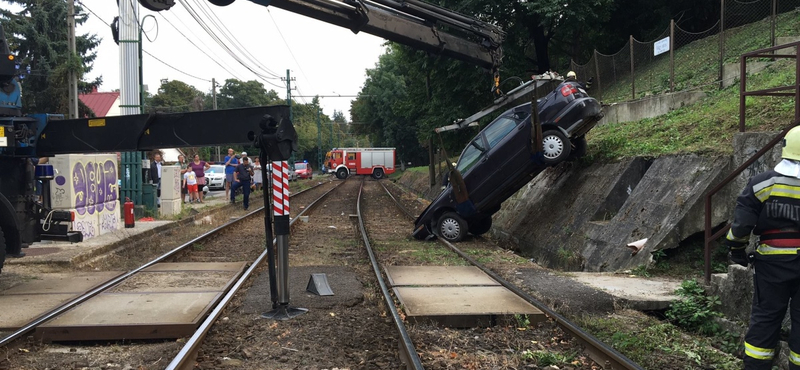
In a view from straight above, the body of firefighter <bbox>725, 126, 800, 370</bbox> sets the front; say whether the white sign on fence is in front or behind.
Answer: in front

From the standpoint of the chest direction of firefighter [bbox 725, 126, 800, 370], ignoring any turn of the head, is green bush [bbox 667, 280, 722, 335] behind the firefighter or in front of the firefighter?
in front

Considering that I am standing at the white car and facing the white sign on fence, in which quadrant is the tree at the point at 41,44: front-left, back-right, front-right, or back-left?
back-right

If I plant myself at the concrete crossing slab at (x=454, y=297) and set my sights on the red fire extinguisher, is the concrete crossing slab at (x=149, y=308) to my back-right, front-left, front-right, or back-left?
front-left
